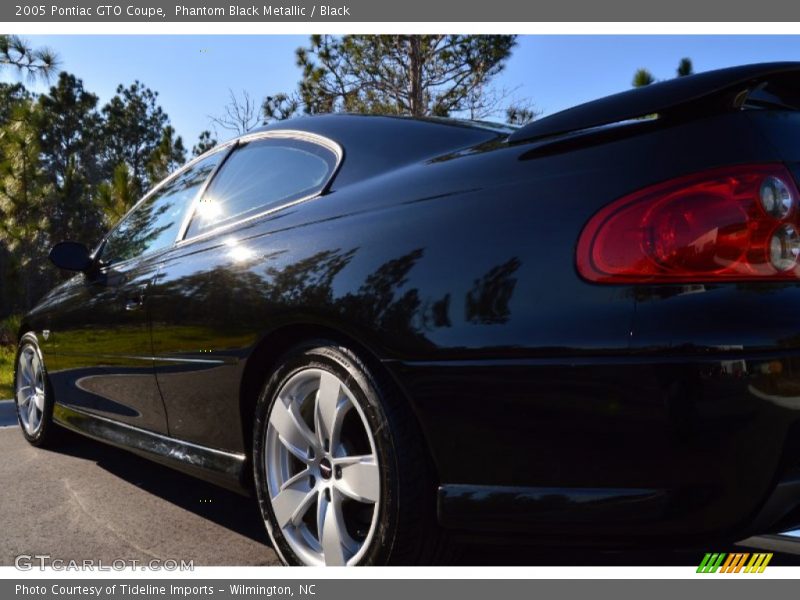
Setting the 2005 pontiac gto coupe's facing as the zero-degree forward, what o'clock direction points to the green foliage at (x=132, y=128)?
The green foliage is roughly at 1 o'clock from the 2005 pontiac gto coupe.

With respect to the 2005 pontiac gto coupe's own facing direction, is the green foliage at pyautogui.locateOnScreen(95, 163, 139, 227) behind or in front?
in front

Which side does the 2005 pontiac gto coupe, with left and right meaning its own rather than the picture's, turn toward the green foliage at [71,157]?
front

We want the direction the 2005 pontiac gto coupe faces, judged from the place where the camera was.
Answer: facing away from the viewer and to the left of the viewer
